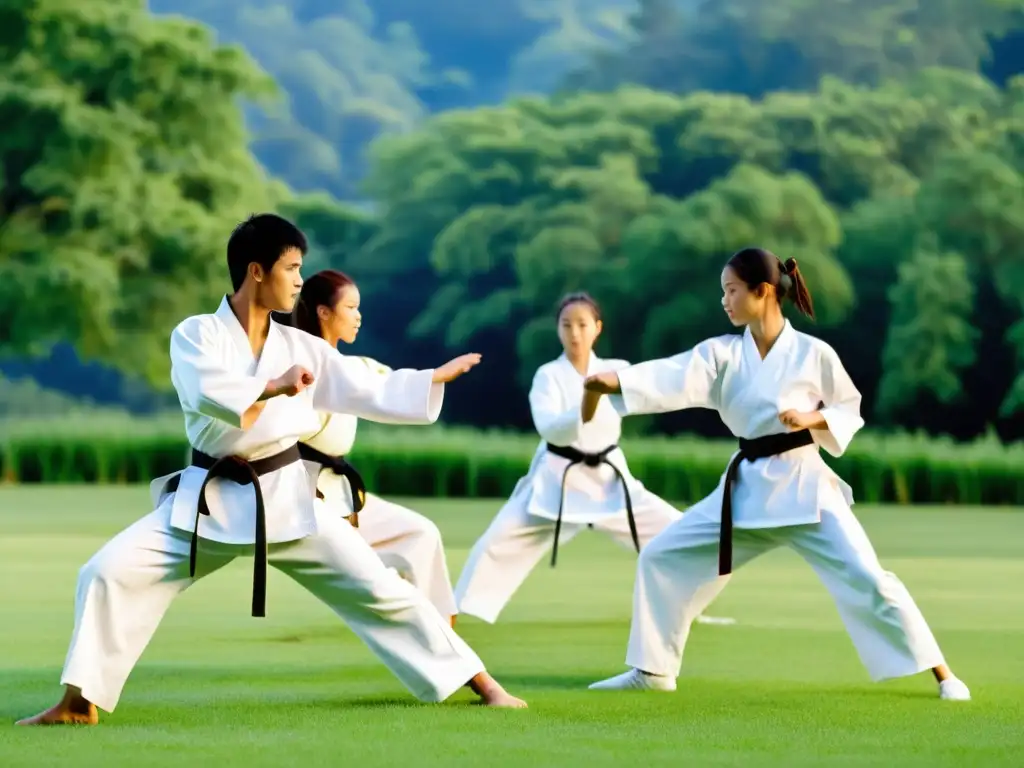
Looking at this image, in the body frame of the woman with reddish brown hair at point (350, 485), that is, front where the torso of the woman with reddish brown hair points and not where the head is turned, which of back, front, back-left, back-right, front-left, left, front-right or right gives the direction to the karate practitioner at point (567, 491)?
front-left

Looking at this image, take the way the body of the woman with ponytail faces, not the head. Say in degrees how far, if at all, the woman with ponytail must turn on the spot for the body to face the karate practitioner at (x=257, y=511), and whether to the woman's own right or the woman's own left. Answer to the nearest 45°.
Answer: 0° — they already face them

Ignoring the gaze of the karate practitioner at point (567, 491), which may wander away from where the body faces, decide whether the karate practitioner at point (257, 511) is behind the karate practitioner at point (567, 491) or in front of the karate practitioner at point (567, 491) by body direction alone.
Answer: in front

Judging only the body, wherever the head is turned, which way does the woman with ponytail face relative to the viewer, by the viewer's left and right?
facing the viewer and to the left of the viewer

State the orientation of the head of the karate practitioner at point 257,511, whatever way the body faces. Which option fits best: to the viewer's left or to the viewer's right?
to the viewer's right

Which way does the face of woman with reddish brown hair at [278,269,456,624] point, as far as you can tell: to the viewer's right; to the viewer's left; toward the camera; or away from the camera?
to the viewer's right

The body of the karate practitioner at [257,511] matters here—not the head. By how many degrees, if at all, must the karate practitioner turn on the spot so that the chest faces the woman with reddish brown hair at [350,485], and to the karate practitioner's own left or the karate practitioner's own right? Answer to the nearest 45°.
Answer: approximately 135° to the karate practitioner's own left

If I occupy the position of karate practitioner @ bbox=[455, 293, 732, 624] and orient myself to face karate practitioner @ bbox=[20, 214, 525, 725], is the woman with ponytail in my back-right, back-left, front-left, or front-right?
front-left

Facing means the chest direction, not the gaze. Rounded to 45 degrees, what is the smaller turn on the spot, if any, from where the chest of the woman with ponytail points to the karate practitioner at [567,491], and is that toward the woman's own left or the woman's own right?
approximately 90° to the woman's own right

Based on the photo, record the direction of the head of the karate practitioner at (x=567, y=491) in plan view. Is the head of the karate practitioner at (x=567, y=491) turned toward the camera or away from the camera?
toward the camera

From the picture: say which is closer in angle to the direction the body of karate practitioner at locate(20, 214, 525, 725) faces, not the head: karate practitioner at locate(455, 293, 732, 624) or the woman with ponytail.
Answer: the woman with ponytail

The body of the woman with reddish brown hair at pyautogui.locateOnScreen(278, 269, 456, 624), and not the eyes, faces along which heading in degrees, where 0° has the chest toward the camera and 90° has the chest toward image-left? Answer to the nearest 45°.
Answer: approximately 270°

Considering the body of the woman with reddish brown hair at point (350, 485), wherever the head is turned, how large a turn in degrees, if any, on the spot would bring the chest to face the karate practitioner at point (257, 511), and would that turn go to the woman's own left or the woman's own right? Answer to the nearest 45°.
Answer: approximately 90° to the woman's own right

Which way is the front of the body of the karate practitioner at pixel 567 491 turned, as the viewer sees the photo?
toward the camera
